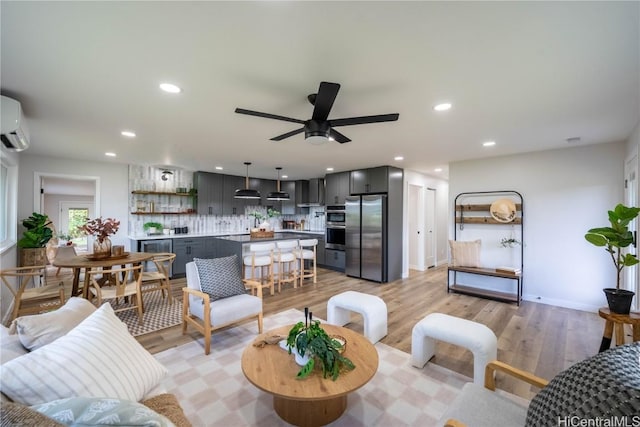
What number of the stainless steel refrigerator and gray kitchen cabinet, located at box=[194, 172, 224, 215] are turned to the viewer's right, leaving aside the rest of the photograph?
0

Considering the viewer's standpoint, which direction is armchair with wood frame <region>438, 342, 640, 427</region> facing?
facing away from the viewer and to the left of the viewer

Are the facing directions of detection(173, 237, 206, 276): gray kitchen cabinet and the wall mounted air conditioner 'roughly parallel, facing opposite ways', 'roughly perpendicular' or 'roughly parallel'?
roughly perpendicular

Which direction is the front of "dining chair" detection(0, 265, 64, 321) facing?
to the viewer's right

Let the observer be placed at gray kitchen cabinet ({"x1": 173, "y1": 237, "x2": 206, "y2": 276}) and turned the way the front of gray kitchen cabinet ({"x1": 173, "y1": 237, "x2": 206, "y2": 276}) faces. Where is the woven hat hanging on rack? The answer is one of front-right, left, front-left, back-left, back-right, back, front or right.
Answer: front-left

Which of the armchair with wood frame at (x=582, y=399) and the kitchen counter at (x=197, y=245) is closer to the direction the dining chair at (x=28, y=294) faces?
the kitchen counter

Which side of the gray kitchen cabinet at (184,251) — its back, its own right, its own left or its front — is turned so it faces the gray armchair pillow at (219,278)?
front

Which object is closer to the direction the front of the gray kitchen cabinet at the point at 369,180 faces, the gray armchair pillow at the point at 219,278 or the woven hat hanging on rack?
the gray armchair pillow

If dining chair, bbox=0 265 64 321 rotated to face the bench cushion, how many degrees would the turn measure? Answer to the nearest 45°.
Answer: approximately 45° to its right

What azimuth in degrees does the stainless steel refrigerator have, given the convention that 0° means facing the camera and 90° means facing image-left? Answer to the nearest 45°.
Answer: approximately 45°

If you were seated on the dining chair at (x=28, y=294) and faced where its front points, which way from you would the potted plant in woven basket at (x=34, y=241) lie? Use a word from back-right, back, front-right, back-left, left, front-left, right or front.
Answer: left

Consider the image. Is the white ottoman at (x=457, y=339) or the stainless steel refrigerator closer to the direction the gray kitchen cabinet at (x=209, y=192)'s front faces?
the white ottoman
